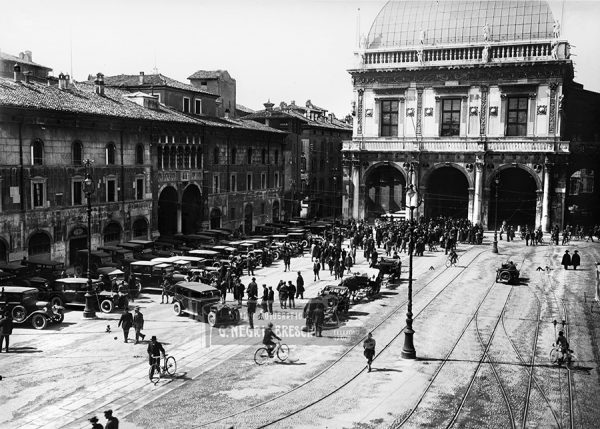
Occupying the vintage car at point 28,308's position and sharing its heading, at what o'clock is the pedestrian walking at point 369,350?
The pedestrian walking is roughly at 12 o'clock from the vintage car.

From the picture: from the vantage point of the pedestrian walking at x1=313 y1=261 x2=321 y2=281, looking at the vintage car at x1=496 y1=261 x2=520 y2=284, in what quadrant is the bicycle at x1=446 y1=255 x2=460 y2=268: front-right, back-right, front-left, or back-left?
front-left

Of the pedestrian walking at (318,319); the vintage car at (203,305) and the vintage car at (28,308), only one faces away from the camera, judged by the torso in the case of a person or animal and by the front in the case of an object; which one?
the pedestrian walking

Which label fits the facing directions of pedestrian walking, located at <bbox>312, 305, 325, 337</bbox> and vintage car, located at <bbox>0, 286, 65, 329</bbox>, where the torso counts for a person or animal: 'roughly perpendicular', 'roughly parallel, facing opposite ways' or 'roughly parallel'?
roughly perpendicular

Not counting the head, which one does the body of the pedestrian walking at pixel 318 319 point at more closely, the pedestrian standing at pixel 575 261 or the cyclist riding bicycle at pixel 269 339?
the pedestrian standing

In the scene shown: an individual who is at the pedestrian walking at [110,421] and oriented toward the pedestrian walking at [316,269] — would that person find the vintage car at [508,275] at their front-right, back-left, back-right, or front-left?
front-right

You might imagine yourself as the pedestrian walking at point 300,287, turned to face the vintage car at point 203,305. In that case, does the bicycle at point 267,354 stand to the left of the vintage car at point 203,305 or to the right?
left

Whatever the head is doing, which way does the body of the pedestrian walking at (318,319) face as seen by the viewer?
away from the camera

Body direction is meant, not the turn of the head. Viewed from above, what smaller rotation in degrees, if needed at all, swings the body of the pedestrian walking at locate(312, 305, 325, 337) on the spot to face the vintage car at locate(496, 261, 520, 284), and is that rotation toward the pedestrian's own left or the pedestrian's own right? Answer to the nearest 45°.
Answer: approximately 45° to the pedestrian's own right

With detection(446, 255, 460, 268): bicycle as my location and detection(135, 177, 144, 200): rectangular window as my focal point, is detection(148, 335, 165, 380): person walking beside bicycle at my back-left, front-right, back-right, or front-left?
front-left

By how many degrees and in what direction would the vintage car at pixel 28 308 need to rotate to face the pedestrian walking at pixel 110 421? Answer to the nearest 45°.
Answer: approximately 45° to its right

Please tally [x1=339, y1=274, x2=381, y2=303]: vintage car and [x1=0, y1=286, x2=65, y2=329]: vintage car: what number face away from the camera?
0

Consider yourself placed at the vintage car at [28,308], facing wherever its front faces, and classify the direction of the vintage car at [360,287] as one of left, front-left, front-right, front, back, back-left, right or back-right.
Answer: front-left
